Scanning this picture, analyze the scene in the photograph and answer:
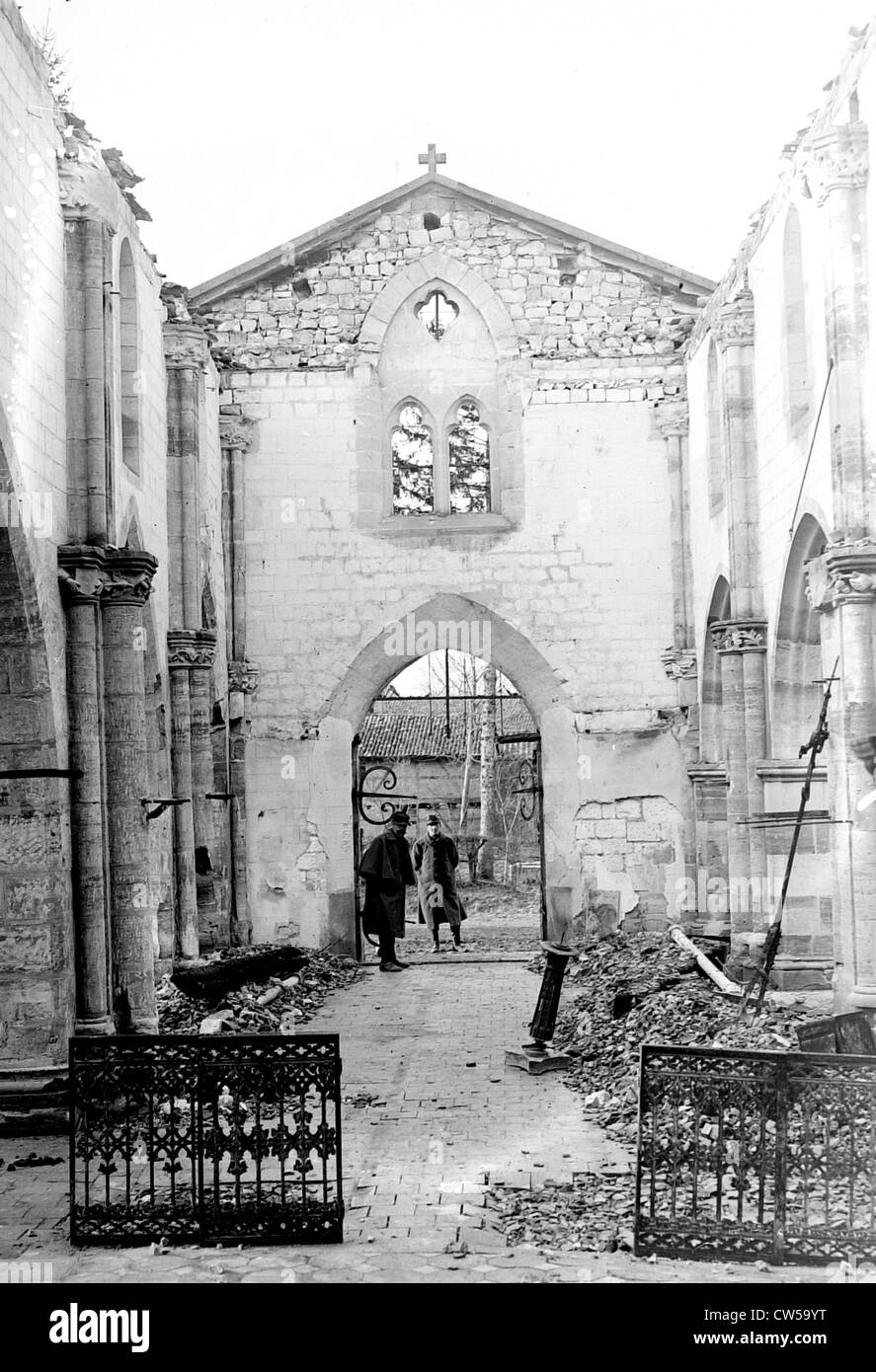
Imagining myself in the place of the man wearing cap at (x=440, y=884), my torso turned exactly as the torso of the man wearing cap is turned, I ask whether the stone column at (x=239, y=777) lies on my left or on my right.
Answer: on my right

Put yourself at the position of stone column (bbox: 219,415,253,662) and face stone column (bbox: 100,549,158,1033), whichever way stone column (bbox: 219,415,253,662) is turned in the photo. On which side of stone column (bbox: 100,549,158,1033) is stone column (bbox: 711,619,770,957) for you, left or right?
left

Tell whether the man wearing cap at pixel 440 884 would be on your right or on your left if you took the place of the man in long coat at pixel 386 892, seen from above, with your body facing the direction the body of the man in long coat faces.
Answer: on your left

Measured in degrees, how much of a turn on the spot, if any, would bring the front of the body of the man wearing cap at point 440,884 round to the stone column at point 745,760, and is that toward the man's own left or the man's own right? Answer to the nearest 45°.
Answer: approximately 45° to the man's own left

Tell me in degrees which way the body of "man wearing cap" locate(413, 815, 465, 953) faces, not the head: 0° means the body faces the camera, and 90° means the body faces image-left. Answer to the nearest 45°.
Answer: approximately 0°

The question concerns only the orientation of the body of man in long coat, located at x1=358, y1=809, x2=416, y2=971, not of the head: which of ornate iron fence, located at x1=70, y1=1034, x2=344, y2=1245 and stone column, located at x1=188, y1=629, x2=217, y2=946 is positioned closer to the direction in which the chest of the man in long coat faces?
the ornate iron fence

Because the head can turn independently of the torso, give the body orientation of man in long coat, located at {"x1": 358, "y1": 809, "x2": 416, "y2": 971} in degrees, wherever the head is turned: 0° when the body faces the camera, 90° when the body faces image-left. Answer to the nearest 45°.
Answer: approximately 315°

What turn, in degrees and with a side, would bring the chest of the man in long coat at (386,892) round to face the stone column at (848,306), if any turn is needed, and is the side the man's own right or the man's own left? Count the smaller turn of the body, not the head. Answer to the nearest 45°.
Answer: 0° — they already face it
